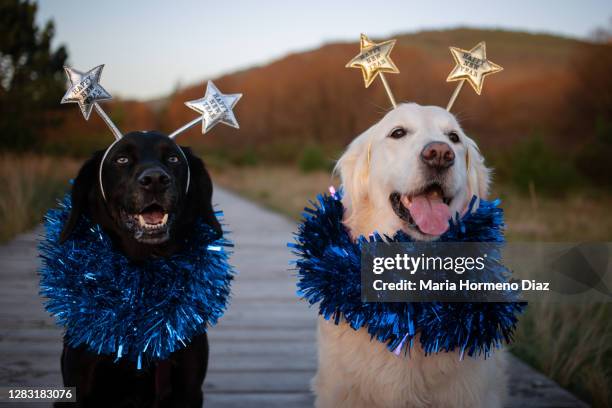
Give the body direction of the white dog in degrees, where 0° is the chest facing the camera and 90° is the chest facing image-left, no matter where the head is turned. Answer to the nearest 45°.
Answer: approximately 0°
